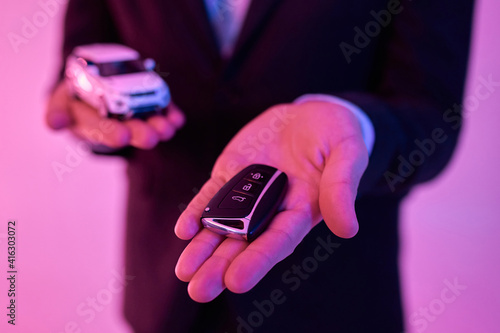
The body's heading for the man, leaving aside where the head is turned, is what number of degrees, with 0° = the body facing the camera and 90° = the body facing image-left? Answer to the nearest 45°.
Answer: approximately 0°
